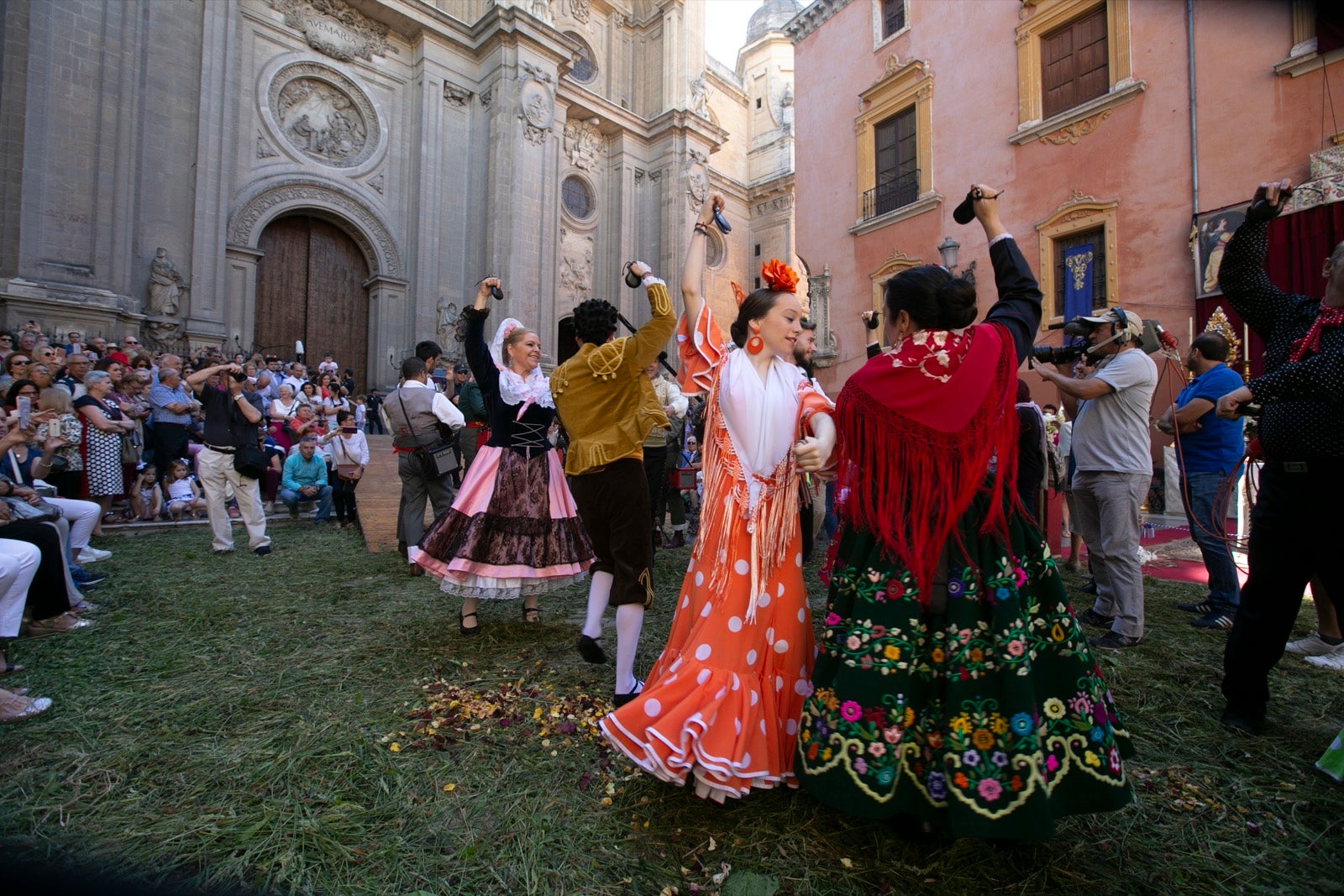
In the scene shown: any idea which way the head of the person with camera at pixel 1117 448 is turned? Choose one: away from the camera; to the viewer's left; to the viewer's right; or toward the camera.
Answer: to the viewer's left

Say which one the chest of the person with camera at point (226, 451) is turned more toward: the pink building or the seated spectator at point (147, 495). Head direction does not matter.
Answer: the pink building

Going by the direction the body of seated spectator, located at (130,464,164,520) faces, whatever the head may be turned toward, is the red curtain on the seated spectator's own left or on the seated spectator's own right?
on the seated spectator's own left

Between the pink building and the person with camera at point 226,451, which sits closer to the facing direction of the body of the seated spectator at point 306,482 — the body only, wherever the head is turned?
the person with camera

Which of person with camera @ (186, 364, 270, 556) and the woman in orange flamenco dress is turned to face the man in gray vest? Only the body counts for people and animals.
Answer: the person with camera

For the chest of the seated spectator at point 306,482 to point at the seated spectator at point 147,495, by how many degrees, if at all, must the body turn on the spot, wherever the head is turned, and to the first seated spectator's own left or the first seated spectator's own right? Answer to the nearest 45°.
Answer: approximately 90° to the first seated spectator's own right

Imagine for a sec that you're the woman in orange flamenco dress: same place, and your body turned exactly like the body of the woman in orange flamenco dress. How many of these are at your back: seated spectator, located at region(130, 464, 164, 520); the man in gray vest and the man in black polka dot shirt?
2

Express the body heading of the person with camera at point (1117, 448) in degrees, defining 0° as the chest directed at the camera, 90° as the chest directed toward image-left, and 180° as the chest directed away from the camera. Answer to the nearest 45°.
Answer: approximately 90°

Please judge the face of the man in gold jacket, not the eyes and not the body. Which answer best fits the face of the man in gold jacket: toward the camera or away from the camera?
away from the camera

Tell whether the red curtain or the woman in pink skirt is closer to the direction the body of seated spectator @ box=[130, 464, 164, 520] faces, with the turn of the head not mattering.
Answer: the woman in pink skirt

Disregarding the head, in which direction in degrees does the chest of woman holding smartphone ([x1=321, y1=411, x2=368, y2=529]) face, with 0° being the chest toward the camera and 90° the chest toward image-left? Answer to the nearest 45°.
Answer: approximately 0°
